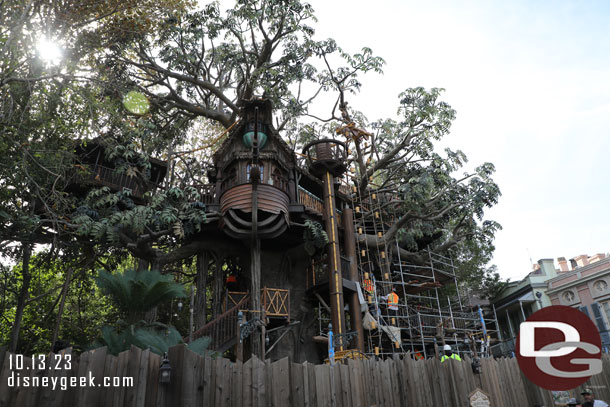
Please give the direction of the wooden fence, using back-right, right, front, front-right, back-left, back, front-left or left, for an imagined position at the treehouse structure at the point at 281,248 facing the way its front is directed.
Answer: front

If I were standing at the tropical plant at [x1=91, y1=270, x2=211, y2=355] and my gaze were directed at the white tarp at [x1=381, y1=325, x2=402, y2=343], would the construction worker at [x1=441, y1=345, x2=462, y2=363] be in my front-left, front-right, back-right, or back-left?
front-right

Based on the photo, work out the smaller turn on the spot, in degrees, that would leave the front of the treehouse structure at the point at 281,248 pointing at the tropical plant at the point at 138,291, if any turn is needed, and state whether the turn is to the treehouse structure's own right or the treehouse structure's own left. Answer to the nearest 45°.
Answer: approximately 45° to the treehouse structure's own right

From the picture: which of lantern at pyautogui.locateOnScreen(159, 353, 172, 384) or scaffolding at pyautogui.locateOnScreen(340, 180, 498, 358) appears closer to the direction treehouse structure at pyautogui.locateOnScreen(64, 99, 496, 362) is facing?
the lantern

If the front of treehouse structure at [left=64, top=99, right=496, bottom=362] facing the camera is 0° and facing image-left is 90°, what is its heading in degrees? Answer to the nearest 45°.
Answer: approximately 0°

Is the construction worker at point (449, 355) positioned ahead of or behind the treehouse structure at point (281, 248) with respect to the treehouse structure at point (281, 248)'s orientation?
ahead

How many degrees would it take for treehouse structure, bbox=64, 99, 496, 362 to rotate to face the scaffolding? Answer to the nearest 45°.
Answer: approximately 135° to its left

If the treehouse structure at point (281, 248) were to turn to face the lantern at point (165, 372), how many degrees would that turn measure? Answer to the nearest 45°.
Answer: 0° — it already faces it

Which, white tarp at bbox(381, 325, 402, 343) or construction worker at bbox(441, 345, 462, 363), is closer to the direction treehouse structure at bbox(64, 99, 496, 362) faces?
the construction worker

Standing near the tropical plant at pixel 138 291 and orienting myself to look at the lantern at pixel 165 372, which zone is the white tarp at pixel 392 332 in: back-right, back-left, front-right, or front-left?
back-left
